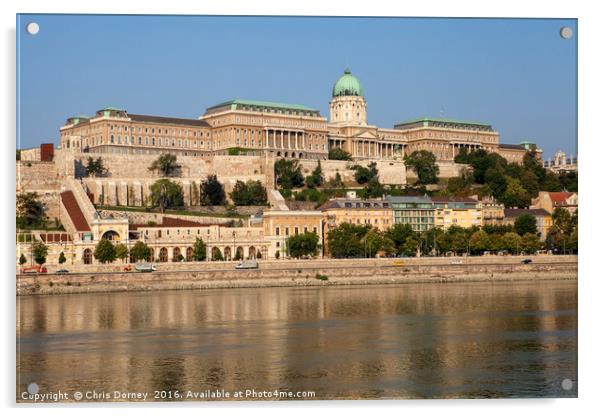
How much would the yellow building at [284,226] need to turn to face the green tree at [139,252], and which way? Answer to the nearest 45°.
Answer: approximately 45° to its right

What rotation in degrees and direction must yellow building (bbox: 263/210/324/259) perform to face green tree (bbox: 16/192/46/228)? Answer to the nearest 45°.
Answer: approximately 90° to its right

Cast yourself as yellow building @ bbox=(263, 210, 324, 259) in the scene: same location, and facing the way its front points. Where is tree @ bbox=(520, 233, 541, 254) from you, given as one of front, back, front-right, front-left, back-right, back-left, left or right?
left

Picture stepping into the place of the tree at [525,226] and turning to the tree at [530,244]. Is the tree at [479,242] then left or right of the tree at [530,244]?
right

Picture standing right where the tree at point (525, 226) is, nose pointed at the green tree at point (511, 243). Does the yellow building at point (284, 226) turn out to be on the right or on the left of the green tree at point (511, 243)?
right

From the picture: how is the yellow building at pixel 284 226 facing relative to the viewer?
toward the camera

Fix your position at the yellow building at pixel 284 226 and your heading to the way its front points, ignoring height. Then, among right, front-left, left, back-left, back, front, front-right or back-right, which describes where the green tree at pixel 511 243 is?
left

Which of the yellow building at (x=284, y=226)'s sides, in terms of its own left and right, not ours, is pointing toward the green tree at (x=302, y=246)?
front

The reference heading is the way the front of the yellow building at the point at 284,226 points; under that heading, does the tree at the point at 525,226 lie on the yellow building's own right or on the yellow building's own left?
on the yellow building's own left

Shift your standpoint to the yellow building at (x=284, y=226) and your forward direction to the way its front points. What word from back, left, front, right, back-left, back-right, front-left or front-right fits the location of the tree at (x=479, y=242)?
left

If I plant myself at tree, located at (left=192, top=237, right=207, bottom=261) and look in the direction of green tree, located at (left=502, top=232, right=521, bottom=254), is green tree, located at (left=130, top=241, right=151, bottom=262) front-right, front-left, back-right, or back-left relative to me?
back-right

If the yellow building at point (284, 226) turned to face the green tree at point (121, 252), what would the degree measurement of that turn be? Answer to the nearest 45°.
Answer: approximately 45° to its right

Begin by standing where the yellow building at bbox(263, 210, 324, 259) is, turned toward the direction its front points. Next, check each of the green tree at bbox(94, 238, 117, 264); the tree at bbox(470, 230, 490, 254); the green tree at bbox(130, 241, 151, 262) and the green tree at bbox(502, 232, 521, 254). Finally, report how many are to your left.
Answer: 2

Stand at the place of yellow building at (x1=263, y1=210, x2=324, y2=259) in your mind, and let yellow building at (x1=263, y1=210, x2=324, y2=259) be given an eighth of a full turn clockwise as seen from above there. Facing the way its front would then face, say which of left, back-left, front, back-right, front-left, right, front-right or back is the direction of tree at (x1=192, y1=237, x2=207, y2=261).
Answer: front
